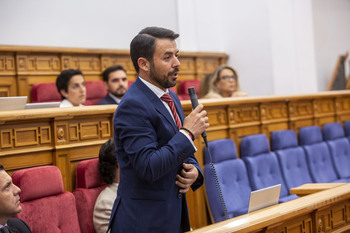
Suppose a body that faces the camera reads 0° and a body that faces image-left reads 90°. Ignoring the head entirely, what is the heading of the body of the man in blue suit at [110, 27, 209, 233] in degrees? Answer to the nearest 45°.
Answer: approximately 315°

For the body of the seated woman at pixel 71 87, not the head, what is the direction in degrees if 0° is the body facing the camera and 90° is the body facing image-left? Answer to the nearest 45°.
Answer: approximately 315°

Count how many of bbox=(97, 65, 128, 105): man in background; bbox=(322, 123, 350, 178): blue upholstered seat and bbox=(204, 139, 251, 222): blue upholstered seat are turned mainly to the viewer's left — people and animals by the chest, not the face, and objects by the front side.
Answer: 0

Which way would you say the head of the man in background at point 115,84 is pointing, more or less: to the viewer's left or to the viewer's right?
to the viewer's right

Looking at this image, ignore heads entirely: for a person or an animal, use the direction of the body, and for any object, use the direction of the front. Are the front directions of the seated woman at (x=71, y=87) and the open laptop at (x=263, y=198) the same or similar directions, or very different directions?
very different directions

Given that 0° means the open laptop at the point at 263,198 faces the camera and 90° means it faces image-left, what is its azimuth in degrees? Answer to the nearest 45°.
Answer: approximately 135°

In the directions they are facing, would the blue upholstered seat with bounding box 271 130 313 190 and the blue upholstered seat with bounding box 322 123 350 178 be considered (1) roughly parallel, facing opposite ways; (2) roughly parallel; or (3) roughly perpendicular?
roughly parallel

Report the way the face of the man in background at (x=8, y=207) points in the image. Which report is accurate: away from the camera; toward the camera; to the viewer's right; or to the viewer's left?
to the viewer's right

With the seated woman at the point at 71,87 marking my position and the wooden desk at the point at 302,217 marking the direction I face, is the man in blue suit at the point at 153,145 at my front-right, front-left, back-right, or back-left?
front-right

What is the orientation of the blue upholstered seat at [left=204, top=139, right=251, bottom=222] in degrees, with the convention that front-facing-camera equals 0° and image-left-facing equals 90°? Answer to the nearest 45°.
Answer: approximately 315°

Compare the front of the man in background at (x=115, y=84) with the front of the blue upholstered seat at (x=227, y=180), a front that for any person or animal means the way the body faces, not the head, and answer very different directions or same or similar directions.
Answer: same or similar directions

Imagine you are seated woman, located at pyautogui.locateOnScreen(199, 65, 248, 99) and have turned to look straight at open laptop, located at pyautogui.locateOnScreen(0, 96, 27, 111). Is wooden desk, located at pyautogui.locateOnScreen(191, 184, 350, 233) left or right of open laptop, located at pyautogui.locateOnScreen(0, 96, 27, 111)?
left
